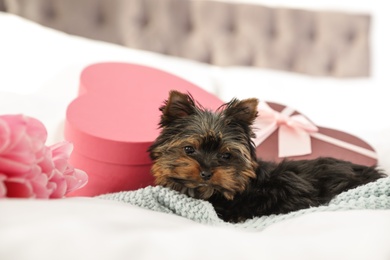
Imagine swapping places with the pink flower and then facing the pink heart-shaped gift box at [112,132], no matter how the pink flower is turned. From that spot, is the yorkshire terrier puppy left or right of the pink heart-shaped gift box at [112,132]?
right

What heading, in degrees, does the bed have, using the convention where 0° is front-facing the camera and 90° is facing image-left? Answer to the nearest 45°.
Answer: approximately 0°
